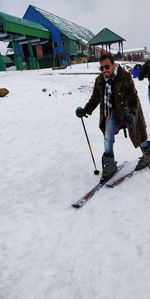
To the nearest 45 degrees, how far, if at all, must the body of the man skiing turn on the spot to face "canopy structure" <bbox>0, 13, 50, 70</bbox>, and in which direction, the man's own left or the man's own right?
approximately 135° to the man's own right

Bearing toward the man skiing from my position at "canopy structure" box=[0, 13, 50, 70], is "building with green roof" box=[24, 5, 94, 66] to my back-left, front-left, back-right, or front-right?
back-left

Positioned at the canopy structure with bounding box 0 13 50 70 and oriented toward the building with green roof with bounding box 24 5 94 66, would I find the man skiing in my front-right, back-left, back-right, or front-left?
back-right

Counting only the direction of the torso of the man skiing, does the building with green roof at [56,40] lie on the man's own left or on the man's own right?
on the man's own right

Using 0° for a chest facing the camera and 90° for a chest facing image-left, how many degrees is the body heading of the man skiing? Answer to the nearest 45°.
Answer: approximately 45°
